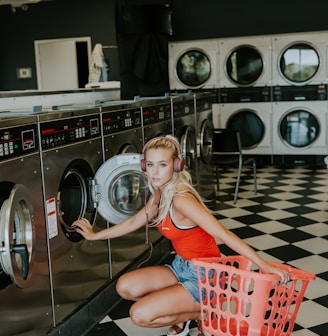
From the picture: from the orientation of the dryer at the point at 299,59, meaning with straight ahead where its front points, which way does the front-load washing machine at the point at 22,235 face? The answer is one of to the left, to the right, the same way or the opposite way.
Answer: to the left

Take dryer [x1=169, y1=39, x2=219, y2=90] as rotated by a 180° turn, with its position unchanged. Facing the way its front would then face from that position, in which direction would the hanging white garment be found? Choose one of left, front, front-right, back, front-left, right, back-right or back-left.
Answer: back-left

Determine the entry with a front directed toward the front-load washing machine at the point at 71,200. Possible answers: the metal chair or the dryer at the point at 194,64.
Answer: the dryer

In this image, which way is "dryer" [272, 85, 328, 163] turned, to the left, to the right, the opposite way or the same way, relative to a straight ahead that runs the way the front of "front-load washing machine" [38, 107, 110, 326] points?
to the right

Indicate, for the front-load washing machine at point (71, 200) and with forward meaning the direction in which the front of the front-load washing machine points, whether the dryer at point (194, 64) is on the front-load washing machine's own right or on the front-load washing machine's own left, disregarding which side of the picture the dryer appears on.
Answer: on the front-load washing machine's own left

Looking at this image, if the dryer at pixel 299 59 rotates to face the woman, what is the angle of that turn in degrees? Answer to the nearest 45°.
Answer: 0° — it already faces them

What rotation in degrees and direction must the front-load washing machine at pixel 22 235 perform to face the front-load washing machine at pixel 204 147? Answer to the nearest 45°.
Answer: approximately 90° to its left
